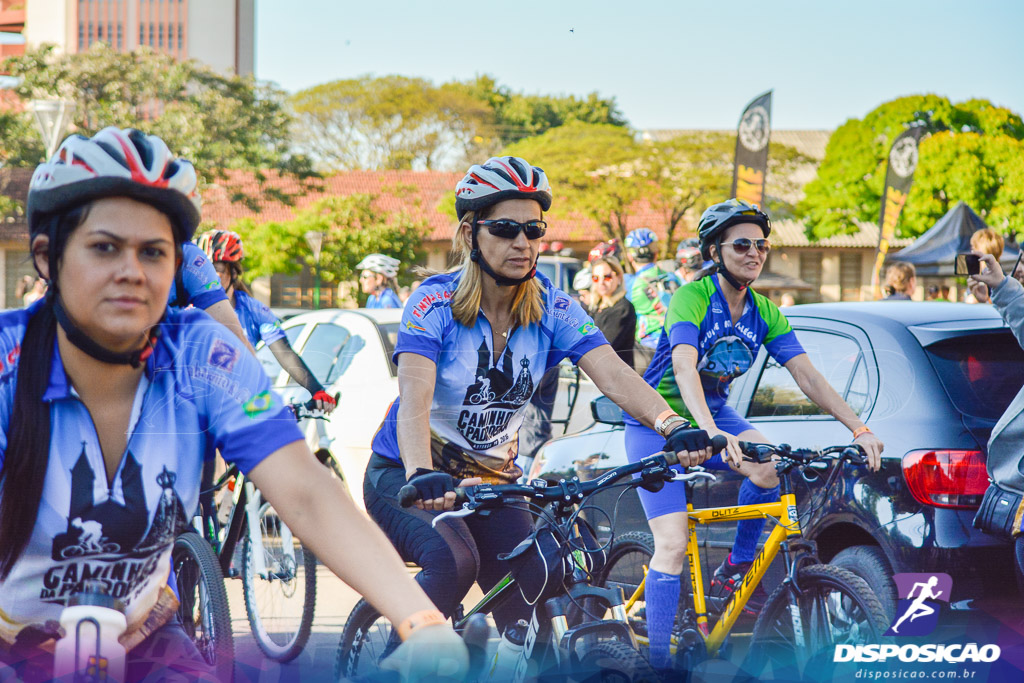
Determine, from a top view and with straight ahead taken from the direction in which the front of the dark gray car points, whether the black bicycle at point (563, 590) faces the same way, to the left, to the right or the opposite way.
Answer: the opposite way

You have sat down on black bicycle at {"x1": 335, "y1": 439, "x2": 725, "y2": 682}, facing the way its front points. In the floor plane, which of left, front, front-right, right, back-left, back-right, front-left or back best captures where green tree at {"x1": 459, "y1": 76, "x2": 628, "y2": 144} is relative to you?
back-left

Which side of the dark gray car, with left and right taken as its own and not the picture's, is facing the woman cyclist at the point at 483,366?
left

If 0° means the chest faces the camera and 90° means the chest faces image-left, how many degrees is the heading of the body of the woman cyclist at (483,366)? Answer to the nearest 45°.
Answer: approximately 315°

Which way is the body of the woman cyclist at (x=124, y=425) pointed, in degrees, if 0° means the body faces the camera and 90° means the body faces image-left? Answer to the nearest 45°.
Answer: approximately 315°

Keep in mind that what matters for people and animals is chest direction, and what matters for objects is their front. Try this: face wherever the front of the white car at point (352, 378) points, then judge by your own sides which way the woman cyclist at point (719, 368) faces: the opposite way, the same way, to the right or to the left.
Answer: the opposite way

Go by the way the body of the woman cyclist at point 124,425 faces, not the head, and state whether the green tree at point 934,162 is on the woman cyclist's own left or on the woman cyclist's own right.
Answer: on the woman cyclist's own left
